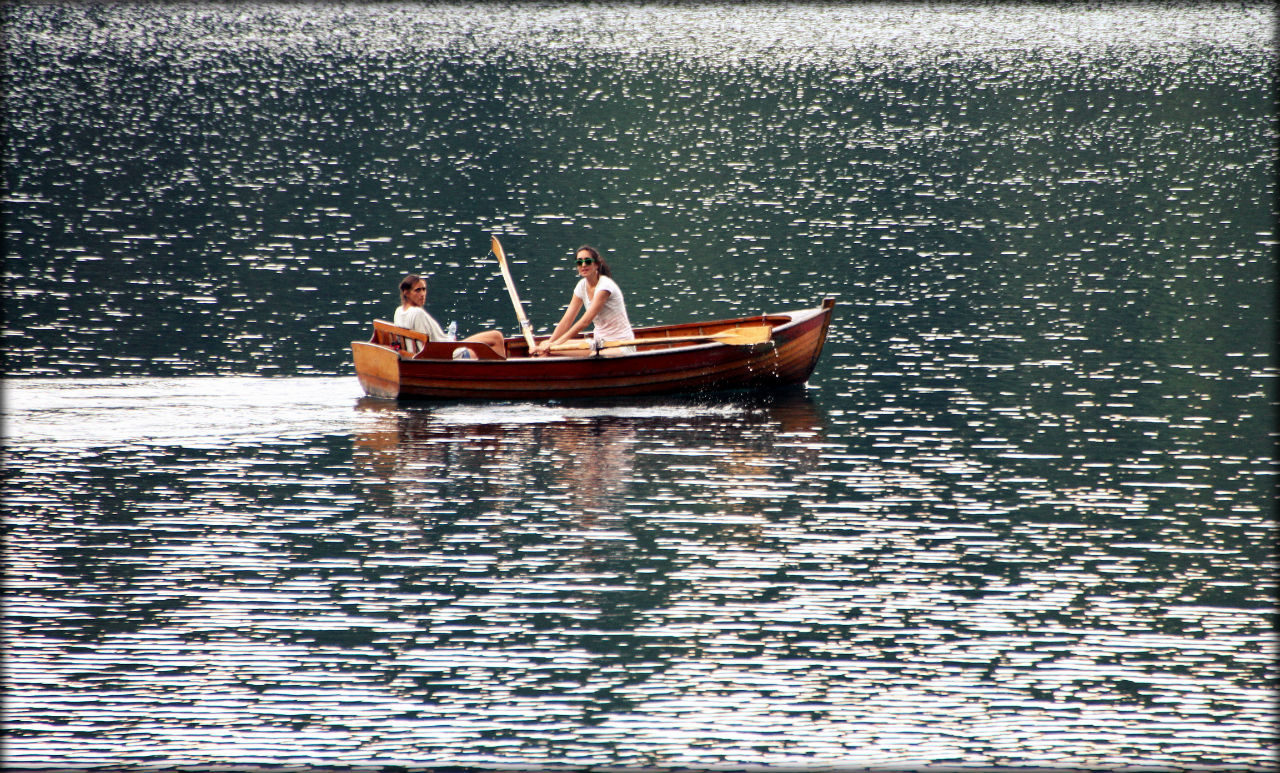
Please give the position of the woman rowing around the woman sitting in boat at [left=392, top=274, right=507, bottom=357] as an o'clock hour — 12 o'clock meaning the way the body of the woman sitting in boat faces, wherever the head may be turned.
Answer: The woman rowing is roughly at 12 o'clock from the woman sitting in boat.

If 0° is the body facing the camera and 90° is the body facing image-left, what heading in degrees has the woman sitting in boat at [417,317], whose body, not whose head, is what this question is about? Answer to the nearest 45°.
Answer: approximately 270°
